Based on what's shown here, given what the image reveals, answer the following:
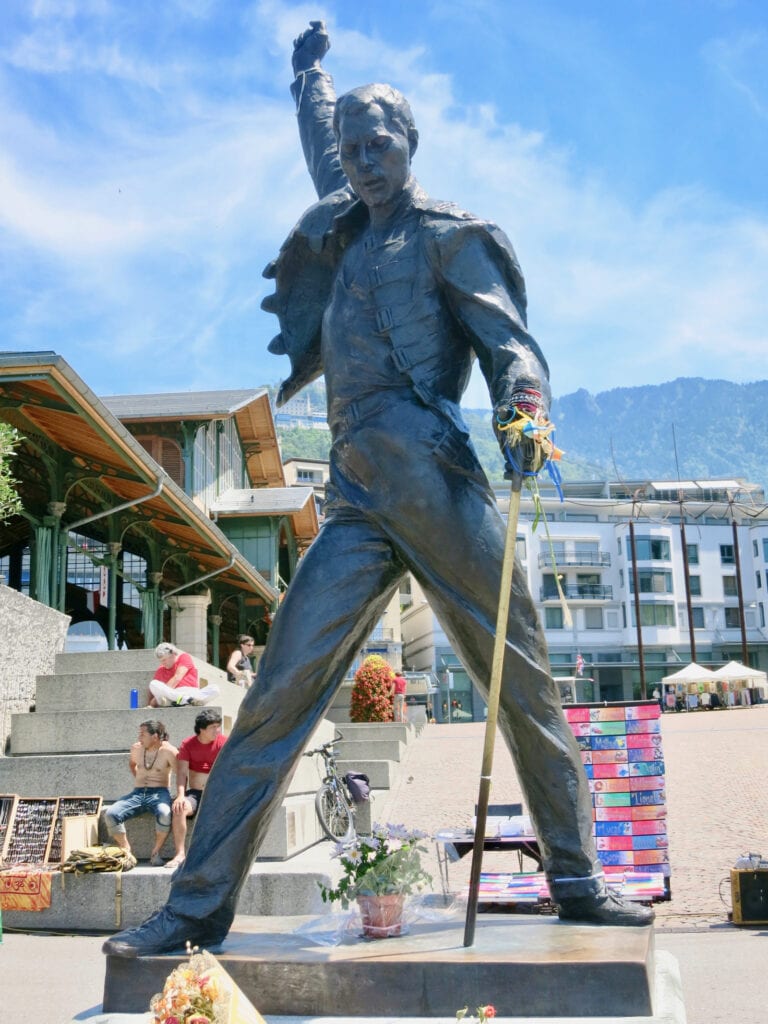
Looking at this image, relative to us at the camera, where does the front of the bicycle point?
facing the viewer and to the left of the viewer

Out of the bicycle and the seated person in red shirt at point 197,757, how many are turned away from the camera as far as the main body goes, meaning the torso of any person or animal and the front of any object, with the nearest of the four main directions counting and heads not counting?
0

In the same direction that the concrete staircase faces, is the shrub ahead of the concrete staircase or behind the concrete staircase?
behind

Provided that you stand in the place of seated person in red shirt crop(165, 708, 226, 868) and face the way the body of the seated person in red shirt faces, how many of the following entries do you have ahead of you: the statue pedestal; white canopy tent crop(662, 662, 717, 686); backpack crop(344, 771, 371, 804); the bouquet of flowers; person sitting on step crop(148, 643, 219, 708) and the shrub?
2

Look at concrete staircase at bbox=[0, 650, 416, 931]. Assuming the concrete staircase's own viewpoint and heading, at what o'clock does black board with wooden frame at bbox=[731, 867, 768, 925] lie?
The black board with wooden frame is roughly at 10 o'clock from the concrete staircase.

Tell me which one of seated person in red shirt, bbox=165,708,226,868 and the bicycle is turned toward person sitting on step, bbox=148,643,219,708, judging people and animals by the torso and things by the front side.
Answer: the bicycle

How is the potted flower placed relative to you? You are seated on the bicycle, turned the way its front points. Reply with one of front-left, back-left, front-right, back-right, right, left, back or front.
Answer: front-left

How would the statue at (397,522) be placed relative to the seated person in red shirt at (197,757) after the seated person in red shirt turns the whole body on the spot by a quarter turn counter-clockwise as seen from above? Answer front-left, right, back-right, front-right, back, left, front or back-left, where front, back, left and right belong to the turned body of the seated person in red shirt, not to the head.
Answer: right

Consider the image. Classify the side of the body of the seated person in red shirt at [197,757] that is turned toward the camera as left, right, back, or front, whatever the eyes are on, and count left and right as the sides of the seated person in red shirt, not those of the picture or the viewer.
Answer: front

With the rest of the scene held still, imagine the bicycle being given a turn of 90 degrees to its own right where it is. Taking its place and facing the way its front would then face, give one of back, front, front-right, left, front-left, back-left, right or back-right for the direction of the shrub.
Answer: front-right

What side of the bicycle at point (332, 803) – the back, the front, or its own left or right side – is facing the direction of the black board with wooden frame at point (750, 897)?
left

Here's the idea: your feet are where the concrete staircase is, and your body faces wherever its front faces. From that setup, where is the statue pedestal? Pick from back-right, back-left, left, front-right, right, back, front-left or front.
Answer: front

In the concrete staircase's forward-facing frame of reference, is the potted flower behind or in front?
in front

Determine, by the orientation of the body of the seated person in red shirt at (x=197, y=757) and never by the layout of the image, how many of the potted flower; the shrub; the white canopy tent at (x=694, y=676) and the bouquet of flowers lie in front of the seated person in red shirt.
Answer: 2

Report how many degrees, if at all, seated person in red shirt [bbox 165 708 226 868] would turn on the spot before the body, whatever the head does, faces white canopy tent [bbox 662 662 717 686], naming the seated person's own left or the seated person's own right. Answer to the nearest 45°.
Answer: approximately 135° to the seated person's own left

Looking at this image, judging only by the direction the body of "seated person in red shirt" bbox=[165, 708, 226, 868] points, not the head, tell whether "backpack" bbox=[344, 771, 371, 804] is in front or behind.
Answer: behind
